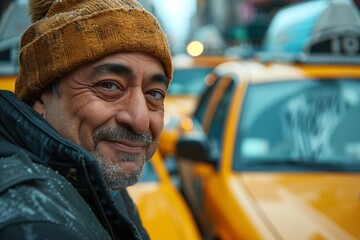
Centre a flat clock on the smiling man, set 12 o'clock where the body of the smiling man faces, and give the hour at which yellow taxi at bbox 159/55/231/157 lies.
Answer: The yellow taxi is roughly at 8 o'clock from the smiling man.

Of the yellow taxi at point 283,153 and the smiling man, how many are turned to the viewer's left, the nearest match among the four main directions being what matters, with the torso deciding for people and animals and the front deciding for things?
0

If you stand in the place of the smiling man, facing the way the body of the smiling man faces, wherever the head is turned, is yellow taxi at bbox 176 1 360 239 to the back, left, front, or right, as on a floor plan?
left

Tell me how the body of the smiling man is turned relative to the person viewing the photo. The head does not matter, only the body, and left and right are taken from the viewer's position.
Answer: facing the viewer and to the right of the viewer

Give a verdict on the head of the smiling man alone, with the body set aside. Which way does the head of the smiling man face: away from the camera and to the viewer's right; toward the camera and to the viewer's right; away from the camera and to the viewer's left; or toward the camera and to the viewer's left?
toward the camera and to the viewer's right

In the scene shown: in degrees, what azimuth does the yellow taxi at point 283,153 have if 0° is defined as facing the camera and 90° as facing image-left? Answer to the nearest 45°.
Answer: approximately 315°
